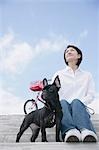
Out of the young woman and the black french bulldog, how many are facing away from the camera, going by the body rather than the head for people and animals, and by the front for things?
0

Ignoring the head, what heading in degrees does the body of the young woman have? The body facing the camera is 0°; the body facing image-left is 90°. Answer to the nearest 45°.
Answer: approximately 0°

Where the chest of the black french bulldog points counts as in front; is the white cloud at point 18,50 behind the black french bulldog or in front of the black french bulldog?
behind

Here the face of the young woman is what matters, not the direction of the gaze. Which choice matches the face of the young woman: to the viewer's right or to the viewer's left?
to the viewer's left

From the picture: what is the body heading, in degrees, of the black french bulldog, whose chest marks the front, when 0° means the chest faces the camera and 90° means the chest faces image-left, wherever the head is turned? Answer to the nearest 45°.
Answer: approximately 315°
